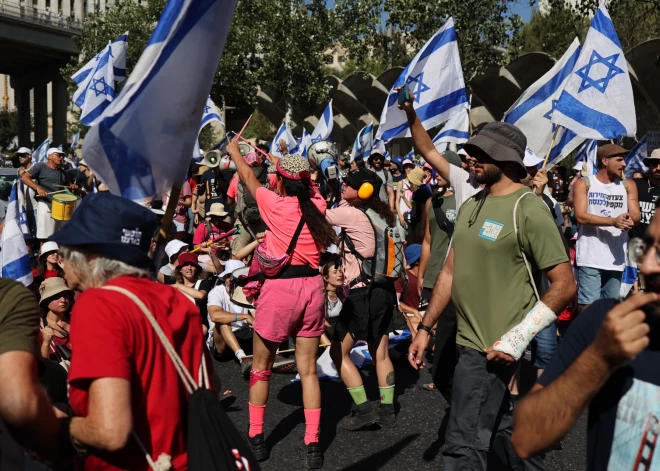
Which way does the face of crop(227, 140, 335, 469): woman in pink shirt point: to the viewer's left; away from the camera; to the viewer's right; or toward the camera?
away from the camera

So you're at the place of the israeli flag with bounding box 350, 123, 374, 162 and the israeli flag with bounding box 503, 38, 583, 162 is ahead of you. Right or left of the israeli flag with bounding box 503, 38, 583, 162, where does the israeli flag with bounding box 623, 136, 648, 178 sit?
left

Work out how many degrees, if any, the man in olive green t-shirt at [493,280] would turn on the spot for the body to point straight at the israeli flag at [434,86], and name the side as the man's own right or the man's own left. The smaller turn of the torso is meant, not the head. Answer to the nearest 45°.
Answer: approximately 135° to the man's own right

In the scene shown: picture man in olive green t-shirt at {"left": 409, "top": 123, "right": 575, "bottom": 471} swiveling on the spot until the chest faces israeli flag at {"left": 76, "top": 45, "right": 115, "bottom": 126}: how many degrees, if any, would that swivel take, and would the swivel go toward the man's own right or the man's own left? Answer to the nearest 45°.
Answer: approximately 90° to the man's own right

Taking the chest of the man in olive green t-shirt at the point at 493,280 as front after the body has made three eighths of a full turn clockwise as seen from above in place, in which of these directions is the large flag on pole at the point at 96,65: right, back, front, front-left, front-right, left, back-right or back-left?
front-left

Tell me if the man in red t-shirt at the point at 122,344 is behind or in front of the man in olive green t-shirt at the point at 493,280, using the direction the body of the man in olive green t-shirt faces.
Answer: in front

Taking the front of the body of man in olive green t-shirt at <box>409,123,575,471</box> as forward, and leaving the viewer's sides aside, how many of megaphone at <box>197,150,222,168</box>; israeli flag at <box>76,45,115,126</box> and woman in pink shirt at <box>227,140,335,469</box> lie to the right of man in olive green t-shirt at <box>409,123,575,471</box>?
3

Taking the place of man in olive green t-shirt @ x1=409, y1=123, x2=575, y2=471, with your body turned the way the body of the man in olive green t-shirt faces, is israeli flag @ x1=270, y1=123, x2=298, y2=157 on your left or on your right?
on your right

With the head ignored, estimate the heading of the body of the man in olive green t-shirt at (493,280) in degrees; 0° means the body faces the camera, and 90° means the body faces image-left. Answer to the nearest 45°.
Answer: approximately 45°

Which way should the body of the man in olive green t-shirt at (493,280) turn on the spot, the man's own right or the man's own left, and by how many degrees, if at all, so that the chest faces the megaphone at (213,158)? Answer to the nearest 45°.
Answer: approximately 90° to the man's own right
